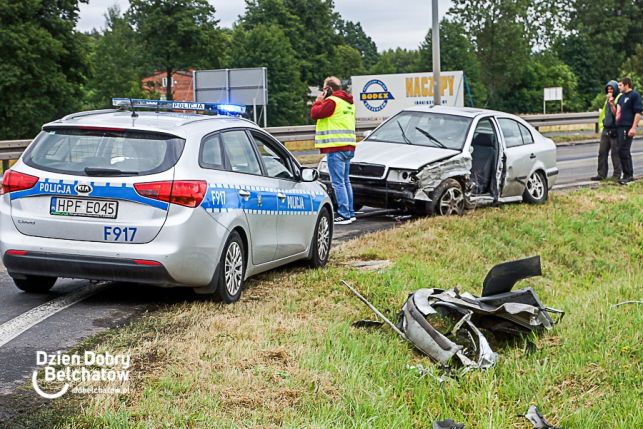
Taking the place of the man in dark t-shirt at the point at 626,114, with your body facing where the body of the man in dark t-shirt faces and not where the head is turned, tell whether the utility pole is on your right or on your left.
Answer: on your right

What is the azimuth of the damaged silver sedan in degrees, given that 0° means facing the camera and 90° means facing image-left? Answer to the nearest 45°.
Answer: approximately 45°

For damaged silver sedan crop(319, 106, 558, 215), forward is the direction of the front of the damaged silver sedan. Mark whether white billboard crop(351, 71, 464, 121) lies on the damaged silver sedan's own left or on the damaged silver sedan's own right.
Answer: on the damaged silver sedan's own right

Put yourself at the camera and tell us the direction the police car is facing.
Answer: facing away from the viewer and to the right of the viewer

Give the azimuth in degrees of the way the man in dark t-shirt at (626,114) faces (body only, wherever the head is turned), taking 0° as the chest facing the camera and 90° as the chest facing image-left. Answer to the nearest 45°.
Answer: approximately 45°
